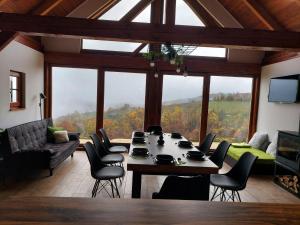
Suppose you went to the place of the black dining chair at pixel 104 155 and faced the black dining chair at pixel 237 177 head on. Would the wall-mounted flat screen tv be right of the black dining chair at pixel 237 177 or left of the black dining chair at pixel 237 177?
left

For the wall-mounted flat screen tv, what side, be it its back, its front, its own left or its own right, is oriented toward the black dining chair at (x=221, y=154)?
front

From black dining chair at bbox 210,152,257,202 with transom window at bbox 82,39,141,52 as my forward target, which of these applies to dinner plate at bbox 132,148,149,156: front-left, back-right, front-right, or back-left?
front-left

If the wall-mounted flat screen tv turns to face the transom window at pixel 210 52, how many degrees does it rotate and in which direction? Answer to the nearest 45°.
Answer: approximately 45° to its right

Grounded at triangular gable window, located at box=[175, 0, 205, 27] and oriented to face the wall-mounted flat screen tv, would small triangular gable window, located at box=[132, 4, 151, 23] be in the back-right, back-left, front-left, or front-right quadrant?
back-right

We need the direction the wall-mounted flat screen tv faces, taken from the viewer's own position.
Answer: facing the viewer and to the left of the viewer

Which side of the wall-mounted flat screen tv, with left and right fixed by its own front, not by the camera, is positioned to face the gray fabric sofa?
front

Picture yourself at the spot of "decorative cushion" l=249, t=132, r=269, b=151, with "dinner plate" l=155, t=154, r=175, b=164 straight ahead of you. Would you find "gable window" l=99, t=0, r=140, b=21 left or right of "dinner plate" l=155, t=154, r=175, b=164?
right

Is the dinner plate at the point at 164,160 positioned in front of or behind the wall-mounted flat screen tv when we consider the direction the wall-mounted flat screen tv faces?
in front

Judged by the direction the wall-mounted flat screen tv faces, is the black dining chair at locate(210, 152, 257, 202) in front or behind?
in front

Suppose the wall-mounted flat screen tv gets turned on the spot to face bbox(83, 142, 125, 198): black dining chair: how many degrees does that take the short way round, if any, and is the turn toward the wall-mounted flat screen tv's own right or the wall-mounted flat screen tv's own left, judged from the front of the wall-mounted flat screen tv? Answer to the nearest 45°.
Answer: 0° — it already faces it

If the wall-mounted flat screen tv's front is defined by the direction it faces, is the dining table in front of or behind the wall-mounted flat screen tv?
in front
